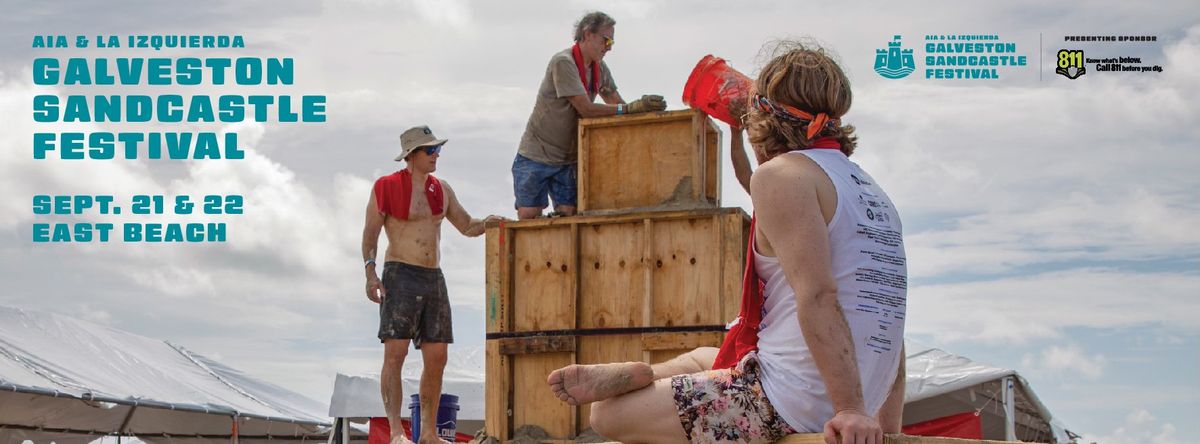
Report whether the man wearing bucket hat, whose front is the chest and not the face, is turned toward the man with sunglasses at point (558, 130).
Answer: no

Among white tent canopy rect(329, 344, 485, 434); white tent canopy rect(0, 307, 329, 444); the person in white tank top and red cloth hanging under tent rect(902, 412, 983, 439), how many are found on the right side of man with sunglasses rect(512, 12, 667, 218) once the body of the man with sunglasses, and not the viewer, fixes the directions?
1

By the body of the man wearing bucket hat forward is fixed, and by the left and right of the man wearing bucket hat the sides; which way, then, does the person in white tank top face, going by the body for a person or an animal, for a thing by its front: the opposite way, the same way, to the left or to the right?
the opposite way

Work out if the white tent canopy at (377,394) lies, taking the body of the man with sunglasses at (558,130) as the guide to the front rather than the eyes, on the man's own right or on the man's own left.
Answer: on the man's own left

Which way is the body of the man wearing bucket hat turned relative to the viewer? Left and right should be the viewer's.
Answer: facing the viewer and to the right of the viewer

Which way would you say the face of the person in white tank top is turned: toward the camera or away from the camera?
away from the camera

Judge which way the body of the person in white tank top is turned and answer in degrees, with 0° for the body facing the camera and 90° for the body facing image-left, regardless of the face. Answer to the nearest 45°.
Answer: approximately 135°

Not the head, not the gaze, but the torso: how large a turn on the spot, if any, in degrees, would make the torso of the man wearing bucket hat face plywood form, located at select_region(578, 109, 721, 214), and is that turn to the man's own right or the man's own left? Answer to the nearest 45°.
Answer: approximately 45° to the man's own left

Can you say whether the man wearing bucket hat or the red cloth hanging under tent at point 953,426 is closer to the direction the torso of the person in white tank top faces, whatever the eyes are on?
the man wearing bucket hat

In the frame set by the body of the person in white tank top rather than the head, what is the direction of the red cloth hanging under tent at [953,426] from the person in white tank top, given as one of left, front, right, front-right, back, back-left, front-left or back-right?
front-right

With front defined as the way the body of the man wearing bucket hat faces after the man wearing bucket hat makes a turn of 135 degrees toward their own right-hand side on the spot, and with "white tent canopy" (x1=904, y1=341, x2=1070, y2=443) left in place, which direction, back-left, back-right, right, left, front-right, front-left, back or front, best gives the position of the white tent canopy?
back-right

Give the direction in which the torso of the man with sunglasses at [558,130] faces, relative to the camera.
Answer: to the viewer's right

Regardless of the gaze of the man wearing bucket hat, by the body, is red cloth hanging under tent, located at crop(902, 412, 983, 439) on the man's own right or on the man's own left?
on the man's own left

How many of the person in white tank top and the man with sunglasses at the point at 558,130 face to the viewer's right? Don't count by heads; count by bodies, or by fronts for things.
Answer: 1
